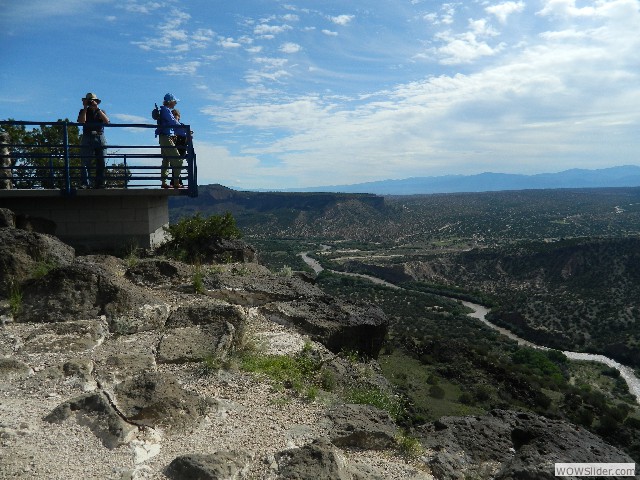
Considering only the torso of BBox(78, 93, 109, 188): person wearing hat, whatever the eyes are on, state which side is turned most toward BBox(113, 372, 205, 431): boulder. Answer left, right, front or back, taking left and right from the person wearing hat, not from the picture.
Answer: front

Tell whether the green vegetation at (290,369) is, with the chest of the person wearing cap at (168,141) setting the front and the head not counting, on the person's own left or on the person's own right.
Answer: on the person's own right

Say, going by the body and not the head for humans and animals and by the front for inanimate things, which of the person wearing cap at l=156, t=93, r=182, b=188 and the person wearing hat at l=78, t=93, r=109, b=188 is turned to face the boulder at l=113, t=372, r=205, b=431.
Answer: the person wearing hat at l=78, t=93, r=109, b=188

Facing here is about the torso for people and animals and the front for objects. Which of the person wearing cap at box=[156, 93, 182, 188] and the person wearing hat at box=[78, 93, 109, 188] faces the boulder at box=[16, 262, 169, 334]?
the person wearing hat at box=[78, 93, 109, 188]

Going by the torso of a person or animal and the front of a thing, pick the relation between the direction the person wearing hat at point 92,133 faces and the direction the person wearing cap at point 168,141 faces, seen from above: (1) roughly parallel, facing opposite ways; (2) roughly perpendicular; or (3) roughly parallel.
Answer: roughly perpendicular

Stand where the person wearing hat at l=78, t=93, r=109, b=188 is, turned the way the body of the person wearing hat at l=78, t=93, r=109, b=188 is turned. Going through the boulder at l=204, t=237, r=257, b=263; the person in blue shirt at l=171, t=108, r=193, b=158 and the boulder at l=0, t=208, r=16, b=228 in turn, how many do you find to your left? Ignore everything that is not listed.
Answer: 2

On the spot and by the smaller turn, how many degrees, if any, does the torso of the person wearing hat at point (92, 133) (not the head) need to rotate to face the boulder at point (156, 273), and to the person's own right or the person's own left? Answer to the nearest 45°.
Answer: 0° — they already face it

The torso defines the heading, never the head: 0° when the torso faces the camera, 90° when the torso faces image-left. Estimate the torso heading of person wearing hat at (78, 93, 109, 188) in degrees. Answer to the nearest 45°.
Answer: approximately 0°

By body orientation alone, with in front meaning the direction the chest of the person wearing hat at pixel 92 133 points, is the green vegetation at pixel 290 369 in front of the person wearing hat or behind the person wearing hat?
in front

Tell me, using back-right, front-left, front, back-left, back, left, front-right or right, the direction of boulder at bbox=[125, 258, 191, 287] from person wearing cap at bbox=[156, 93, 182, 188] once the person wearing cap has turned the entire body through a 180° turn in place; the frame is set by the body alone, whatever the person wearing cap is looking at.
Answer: left

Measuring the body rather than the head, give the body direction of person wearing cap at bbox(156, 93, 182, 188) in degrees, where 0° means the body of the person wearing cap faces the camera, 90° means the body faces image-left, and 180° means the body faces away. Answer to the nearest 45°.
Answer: approximately 270°

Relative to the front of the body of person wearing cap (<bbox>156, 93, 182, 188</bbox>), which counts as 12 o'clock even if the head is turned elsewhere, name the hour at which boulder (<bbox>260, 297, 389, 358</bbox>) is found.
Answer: The boulder is roughly at 2 o'clock from the person wearing cap.
